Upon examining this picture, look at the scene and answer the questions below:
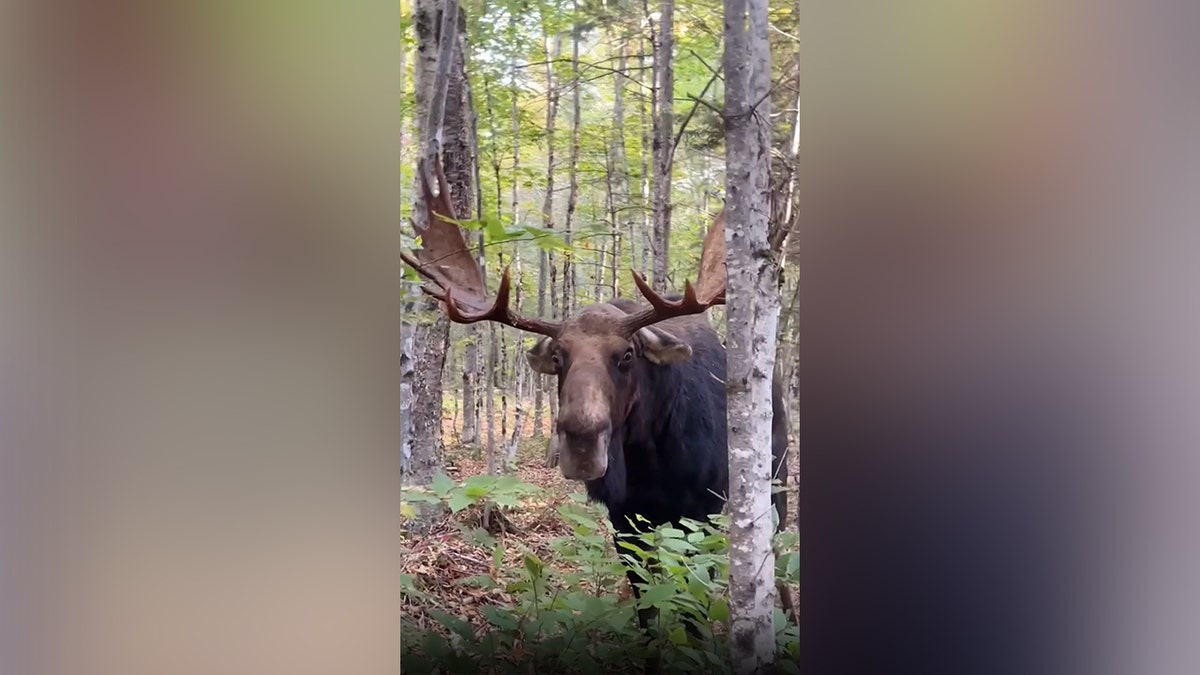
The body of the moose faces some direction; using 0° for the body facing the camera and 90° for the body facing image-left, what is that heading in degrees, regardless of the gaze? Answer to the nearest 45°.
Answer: approximately 45°
